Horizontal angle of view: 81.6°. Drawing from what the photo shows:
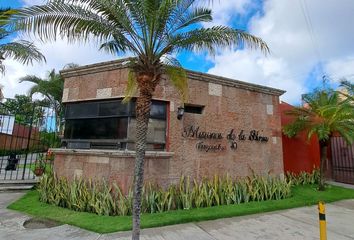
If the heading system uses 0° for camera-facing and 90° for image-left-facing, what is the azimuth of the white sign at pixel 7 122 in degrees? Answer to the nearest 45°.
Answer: approximately 0°

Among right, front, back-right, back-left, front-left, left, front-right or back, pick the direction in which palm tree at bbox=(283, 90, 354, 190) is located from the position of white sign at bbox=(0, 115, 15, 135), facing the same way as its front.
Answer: front-left

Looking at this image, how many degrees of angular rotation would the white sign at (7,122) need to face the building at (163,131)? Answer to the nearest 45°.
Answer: approximately 45° to its left

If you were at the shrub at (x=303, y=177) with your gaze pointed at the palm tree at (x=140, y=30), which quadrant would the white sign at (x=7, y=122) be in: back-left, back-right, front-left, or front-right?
front-right

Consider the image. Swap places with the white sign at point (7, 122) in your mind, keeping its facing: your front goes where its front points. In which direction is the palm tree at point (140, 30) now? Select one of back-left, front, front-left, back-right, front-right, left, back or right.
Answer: front

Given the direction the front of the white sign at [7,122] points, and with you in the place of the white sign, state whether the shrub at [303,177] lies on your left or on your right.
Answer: on your left

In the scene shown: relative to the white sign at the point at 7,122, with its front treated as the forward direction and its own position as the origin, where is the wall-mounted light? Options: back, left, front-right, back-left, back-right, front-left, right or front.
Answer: front-left

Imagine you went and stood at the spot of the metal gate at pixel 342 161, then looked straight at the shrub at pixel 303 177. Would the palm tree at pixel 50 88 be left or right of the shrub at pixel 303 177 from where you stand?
right
